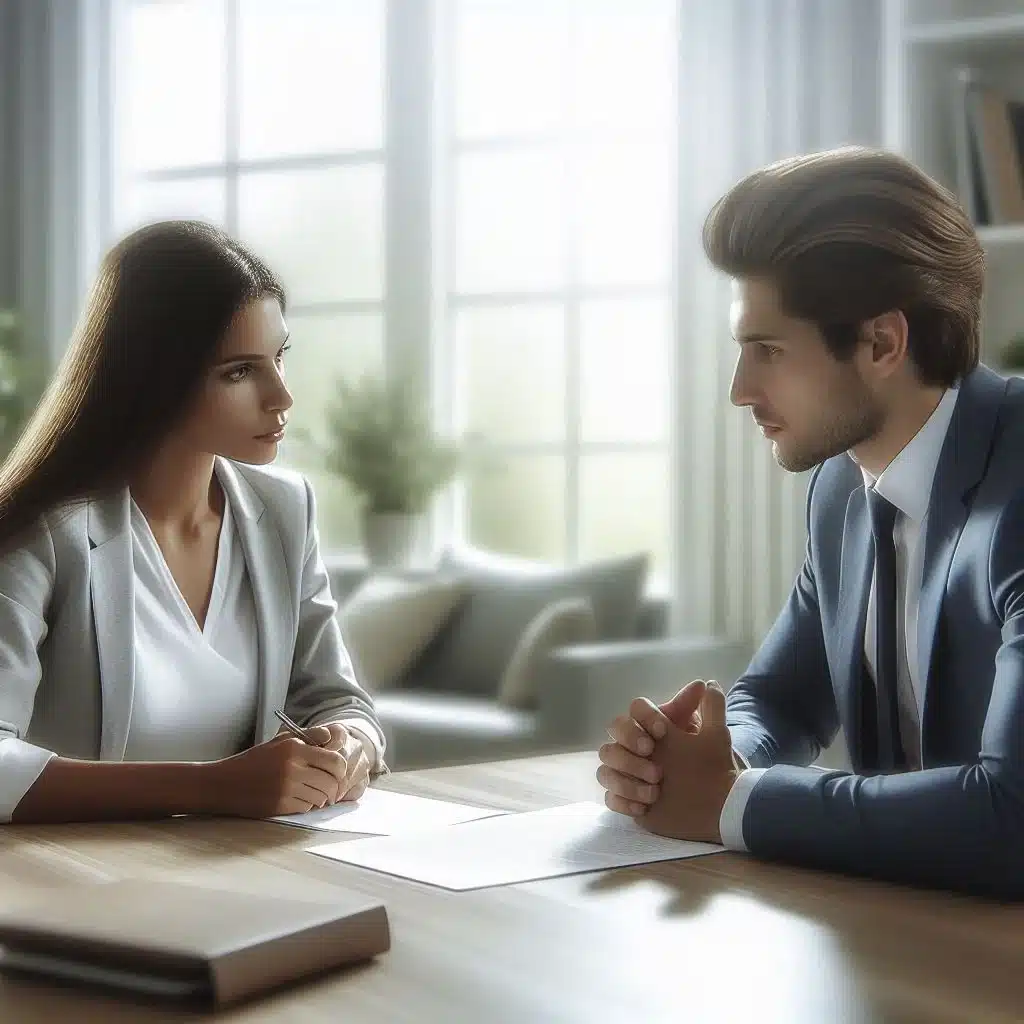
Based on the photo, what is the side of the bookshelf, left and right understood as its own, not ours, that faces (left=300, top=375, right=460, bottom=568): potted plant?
right

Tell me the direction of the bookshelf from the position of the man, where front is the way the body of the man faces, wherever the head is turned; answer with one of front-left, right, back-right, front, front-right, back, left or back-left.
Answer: back-right

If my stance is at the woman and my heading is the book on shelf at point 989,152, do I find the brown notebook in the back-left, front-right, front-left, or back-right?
back-right

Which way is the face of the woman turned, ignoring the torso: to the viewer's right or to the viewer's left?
to the viewer's right

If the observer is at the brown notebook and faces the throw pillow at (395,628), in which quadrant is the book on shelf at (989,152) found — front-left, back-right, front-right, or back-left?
front-right

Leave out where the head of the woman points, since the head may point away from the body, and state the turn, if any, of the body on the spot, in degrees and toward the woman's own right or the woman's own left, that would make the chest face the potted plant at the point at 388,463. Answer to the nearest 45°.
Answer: approximately 135° to the woman's own left

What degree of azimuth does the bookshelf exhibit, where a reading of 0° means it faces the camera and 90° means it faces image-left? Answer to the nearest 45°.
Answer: approximately 45°

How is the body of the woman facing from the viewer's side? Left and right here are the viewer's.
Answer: facing the viewer and to the right of the viewer

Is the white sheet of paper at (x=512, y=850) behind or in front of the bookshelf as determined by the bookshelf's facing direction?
in front

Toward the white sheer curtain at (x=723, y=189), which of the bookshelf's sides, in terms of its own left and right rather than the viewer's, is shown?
right

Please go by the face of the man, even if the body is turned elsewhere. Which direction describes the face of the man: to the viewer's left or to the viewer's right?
to the viewer's left
